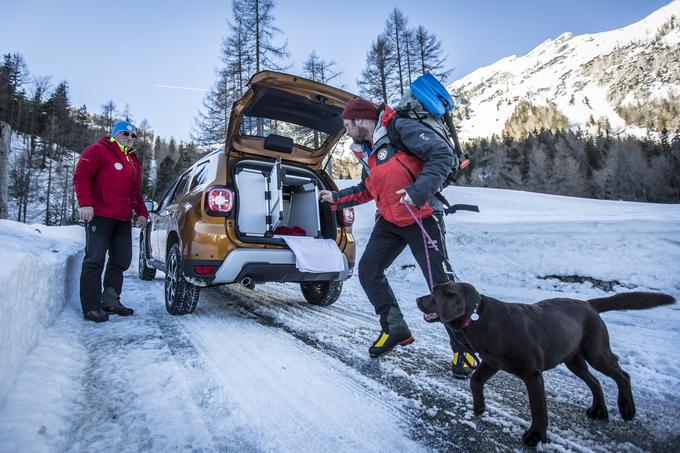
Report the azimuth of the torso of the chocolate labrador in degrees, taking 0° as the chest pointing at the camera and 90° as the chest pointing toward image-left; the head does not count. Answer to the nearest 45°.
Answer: approximately 45°

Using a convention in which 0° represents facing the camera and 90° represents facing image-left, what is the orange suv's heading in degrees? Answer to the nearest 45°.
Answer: approximately 135°

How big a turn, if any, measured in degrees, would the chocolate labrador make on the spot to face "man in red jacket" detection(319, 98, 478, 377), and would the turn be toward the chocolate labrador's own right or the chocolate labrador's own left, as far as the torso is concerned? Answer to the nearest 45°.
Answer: approximately 90° to the chocolate labrador's own right

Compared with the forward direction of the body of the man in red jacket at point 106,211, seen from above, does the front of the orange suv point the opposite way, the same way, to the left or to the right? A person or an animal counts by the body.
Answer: the opposite way

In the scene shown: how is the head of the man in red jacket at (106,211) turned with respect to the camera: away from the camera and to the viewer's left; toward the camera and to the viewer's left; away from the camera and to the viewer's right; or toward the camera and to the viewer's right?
toward the camera and to the viewer's right

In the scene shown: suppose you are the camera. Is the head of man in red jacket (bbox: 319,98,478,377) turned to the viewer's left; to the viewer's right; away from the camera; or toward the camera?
to the viewer's left

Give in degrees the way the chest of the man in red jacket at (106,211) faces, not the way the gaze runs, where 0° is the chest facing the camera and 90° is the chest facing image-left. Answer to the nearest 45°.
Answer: approximately 315°

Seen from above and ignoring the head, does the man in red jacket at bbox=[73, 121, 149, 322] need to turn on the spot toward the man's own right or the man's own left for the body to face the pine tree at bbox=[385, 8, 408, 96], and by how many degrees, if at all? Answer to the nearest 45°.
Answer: approximately 90° to the man's own left

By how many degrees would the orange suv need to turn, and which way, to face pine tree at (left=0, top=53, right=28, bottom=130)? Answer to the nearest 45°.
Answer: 0° — it already faces it

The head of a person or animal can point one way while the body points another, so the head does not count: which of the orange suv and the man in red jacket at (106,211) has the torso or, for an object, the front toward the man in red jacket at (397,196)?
the man in red jacket at (106,211)
